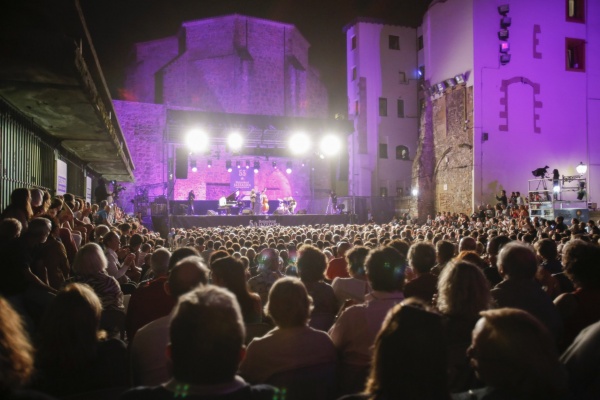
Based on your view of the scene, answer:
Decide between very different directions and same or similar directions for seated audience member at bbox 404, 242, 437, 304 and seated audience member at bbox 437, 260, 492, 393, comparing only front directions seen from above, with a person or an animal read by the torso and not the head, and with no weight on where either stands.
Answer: same or similar directions

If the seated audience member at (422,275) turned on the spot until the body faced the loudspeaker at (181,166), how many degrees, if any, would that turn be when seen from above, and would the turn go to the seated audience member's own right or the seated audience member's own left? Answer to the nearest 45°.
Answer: approximately 45° to the seated audience member's own left

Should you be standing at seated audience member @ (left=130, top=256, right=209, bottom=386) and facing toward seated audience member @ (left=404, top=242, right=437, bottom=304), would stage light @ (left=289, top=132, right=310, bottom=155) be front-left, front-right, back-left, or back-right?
front-left

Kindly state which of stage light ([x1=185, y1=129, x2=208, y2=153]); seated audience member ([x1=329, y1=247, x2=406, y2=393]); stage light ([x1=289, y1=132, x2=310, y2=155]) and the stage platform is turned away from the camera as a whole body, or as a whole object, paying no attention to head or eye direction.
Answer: the seated audience member

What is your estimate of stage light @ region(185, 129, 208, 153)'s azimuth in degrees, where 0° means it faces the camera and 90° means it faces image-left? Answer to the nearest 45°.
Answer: approximately 0°

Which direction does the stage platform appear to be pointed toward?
toward the camera

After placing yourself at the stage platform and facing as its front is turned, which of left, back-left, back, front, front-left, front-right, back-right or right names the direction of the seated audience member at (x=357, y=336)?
front

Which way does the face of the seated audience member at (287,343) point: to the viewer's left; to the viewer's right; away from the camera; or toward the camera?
away from the camera

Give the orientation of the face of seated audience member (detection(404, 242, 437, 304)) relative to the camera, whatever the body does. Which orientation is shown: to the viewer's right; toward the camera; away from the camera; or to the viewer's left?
away from the camera

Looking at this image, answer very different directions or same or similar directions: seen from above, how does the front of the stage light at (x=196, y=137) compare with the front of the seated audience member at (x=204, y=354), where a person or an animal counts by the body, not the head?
very different directions

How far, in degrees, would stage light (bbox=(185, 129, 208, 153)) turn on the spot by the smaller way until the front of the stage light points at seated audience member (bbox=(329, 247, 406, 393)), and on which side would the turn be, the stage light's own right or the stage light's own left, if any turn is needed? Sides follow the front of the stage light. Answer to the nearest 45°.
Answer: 0° — it already faces them

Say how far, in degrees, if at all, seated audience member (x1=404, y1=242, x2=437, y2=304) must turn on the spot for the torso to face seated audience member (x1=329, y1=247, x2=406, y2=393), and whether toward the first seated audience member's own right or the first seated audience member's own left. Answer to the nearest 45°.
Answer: approximately 180°

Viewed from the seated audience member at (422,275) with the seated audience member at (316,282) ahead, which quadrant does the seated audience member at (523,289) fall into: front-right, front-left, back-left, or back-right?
back-left

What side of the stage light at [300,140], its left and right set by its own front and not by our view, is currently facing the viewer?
front

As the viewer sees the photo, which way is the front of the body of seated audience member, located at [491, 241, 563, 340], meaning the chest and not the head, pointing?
away from the camera

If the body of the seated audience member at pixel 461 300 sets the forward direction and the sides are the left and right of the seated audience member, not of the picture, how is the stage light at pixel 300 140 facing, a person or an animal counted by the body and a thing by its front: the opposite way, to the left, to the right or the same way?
the opposite way

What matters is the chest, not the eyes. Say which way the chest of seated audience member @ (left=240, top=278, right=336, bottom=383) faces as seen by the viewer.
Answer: away from the camera

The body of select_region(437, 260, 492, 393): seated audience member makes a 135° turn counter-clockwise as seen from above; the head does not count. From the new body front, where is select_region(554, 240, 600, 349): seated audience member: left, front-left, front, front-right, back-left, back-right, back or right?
back

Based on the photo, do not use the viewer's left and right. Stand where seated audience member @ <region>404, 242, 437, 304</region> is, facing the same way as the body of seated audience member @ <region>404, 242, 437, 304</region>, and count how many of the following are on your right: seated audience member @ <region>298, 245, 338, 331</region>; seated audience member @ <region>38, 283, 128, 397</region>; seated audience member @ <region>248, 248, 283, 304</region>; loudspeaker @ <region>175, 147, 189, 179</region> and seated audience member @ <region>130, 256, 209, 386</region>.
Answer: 0

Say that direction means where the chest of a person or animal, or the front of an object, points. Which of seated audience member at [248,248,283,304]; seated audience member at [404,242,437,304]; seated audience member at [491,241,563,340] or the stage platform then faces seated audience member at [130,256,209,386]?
the stage platform

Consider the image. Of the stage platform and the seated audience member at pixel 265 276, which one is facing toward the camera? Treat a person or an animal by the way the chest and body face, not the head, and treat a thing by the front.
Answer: the stage platform

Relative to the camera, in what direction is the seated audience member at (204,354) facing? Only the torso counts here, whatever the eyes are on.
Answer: away from the camera

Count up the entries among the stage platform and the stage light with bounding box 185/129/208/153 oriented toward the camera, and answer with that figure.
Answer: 2
